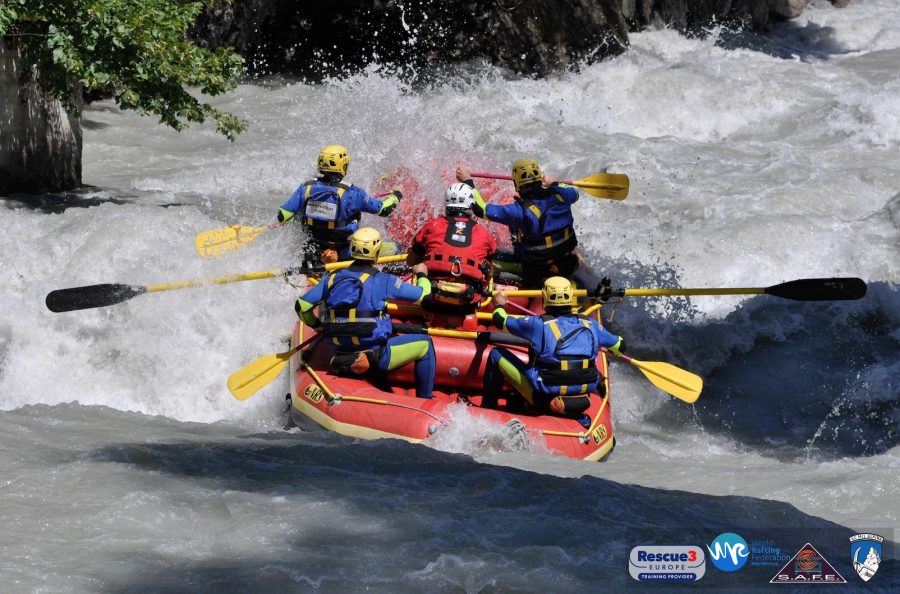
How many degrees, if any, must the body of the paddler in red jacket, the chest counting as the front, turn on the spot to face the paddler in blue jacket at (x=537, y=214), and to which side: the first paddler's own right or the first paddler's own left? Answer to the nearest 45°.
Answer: approximately 45° to the first paddler's own right

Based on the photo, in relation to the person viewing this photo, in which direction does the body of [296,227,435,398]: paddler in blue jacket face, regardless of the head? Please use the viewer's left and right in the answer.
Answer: facing away from the viewer and to the right of the viewer

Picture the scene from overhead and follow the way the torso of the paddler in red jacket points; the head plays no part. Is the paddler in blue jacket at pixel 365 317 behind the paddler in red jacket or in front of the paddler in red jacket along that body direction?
behind

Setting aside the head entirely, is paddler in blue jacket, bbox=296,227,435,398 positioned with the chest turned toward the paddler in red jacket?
yes

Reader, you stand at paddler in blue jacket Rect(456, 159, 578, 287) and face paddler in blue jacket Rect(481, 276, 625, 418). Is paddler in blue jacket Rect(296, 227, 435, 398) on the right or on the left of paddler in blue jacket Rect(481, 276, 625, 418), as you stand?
right

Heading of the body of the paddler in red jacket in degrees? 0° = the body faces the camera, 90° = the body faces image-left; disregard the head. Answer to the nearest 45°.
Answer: approximately 180°

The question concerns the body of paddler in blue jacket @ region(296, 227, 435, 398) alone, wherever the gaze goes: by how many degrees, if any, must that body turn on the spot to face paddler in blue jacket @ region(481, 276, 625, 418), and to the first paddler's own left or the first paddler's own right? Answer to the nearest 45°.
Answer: approximately 45° to the first paddler's own right

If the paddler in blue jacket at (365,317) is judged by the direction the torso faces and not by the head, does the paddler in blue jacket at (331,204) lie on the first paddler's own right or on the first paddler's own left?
on the first paddler's own left
